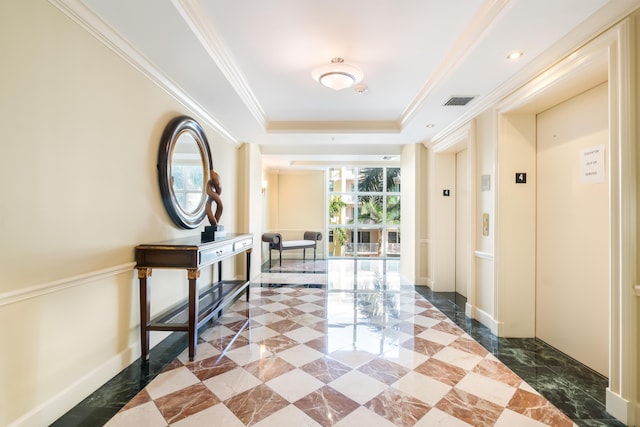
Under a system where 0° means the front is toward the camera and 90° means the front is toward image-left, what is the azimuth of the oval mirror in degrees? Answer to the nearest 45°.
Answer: approximately 315°

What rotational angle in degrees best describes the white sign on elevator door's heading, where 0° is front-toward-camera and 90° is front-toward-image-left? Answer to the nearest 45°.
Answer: approximately 45°

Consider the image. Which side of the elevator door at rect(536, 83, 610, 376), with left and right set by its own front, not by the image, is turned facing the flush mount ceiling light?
front

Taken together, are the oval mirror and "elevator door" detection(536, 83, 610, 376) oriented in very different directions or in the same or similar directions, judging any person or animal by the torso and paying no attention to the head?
very different directions

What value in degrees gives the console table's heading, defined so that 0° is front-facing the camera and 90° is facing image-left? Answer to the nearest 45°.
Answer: approximately 315°

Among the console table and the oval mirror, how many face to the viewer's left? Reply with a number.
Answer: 0

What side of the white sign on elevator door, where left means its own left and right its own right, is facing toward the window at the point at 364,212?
right

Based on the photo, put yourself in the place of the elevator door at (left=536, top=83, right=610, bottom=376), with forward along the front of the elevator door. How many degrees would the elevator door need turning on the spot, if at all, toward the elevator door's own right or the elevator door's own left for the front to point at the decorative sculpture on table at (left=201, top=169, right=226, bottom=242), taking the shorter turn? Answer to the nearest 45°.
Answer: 0° — it already faces it

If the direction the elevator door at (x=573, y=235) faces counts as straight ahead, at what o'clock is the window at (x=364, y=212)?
The window is roughly at 3 o'clock from the elevator door.

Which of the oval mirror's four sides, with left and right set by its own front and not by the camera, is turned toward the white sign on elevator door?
front

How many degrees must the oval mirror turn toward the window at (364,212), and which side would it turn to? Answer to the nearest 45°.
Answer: approximately 90° to its left

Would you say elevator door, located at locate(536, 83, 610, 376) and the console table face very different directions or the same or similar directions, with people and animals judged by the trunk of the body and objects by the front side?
very different directions

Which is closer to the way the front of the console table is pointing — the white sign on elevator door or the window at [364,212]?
the white sign on elevator door

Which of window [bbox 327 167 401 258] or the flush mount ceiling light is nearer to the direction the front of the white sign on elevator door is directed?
the flush mount ceiling light
